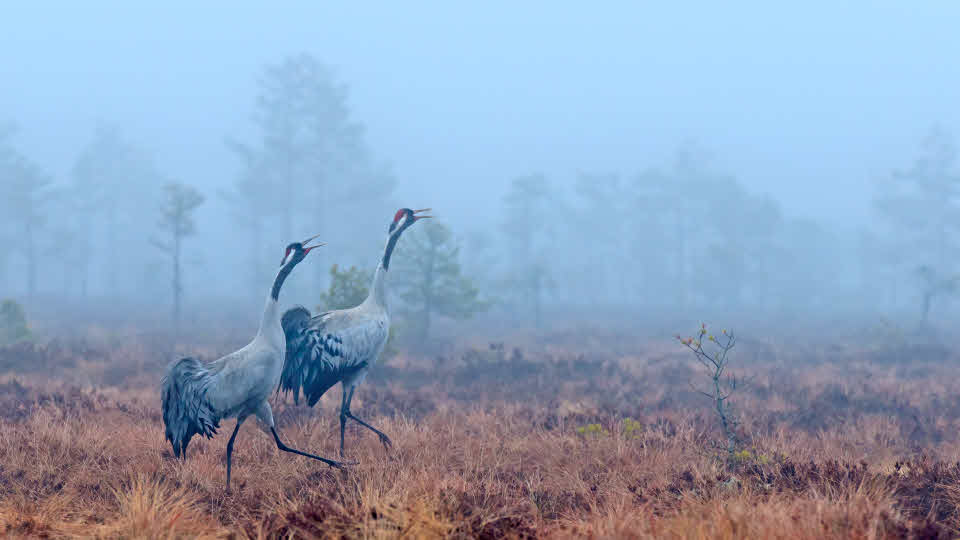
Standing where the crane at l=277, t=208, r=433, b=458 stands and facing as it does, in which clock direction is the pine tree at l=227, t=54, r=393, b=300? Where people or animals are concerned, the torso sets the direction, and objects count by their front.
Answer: The pine tree is roughly at 9 o'clock from the crane.

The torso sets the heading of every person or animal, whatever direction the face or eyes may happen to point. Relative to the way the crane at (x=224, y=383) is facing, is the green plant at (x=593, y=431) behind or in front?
in front

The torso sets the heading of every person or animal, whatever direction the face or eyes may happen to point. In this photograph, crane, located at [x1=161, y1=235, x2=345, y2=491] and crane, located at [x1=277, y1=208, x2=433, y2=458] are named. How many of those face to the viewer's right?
2

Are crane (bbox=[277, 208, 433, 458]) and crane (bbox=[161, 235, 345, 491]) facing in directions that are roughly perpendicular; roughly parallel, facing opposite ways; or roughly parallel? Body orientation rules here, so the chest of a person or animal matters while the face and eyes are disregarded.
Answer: roughly parallel

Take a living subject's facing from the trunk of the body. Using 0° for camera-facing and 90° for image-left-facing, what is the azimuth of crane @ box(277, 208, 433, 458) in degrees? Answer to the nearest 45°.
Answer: approximately 270°

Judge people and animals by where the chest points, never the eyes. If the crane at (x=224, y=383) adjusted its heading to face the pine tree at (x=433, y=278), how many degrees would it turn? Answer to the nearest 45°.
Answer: approximately 90° to its left

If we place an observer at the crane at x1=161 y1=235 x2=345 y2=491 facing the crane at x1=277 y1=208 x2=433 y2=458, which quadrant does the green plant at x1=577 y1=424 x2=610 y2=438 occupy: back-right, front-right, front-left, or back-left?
front-right

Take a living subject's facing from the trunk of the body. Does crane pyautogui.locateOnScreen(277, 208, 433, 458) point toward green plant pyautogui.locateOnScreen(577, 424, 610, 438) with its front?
yes

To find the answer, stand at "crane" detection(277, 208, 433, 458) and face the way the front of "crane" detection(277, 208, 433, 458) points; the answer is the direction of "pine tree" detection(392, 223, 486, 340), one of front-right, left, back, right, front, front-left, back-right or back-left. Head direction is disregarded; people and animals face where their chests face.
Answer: left

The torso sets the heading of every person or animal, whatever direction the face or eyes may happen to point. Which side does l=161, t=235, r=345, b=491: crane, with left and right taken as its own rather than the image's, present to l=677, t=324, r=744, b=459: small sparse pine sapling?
front

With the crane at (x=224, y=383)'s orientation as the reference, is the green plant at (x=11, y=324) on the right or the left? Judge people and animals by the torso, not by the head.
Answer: on its left

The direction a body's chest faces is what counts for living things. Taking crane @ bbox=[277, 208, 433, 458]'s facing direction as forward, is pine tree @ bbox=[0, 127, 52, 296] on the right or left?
on its left

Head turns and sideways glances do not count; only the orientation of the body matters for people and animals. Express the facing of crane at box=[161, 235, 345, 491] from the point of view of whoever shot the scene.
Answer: facing to the right of the viewer

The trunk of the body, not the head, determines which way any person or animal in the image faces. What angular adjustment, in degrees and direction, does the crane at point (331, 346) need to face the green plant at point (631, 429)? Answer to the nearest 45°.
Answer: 0° — it already faces it
